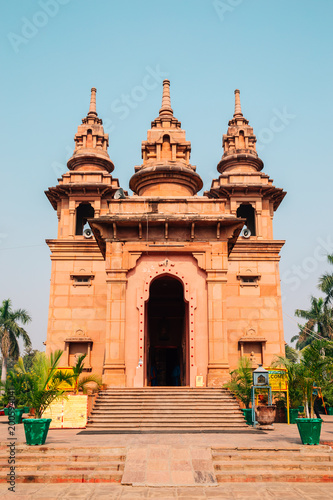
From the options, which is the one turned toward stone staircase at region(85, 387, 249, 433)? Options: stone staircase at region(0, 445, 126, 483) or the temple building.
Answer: the temple building

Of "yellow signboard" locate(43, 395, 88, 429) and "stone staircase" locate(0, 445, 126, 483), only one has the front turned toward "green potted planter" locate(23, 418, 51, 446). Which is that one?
the yellow signboard

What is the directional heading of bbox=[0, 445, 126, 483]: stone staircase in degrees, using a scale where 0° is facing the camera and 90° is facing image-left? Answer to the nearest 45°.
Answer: approximately 0°

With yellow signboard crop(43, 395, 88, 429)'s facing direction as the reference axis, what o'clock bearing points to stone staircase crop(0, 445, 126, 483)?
The stone staircase is roughly at 12 o'clock from the yellow signboard.

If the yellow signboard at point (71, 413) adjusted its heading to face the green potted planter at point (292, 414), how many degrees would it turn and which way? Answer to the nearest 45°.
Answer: approximately 90° to its left

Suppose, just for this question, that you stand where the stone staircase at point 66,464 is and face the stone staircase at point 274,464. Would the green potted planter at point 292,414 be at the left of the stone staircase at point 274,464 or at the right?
left

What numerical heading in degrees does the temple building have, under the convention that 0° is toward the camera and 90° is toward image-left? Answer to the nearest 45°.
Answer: approximately 0°
